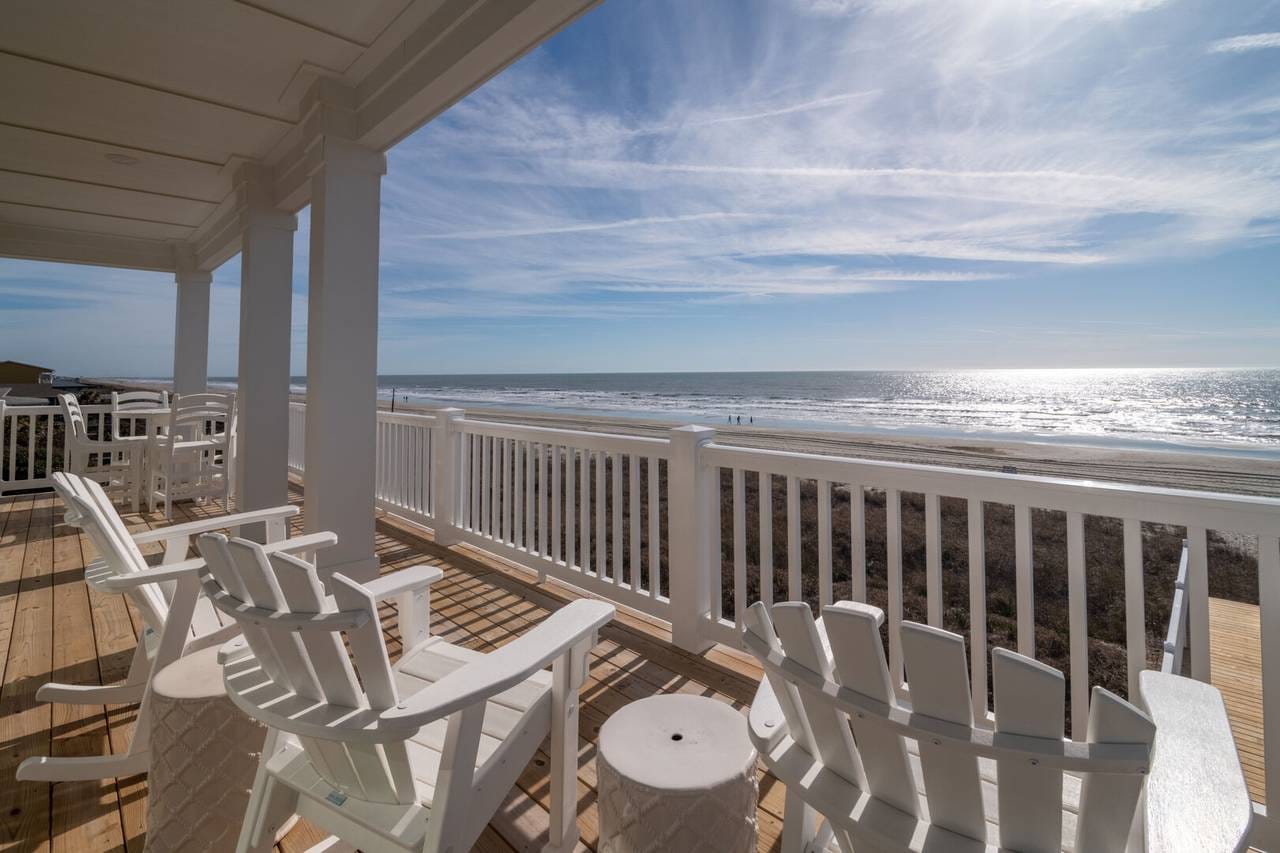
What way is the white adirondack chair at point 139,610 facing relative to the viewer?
to the viewer's right

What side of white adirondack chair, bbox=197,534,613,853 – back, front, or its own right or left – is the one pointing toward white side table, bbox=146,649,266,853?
left

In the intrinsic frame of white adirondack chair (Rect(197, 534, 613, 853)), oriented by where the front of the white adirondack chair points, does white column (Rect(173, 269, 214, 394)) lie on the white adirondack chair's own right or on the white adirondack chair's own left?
on the white adirondack chair's own left

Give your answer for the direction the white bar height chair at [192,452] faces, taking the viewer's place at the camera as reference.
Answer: facing away from the viewer and to the left of the viewer

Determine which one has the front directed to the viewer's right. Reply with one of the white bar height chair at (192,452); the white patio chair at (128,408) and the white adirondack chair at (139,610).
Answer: the white adirondack chair at (139,610)

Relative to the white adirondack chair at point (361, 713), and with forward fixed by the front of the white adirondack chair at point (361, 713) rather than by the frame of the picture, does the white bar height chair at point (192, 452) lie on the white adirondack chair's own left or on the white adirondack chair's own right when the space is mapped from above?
on the white adirondack chair's own left

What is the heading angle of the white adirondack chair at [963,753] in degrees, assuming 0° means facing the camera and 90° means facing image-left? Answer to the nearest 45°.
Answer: approximately 225°

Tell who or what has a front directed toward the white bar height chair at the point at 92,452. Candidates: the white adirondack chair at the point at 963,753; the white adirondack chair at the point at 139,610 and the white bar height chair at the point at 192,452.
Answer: the white bar height chair at the point at 192,452

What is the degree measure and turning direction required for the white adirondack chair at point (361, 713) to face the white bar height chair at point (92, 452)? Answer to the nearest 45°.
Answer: approximately 90° to its left

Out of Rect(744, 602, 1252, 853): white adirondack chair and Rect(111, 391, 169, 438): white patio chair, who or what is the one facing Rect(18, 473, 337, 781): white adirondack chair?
Rect(111, 391, 169, 438): white patio chair

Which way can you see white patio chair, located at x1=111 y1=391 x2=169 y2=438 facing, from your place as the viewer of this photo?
facing the viewer

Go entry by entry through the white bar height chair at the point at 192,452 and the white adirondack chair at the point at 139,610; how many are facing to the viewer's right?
1

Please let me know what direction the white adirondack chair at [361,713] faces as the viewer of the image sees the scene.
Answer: facing away from the viewer and to the right of the viewer

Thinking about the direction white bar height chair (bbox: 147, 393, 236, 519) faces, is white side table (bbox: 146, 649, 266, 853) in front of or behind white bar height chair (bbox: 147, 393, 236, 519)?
behind

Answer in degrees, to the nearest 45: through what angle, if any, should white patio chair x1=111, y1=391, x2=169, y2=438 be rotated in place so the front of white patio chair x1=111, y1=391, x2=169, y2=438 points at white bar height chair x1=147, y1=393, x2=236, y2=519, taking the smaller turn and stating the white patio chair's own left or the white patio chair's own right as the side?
approximately 45° to the white patio chair's own left

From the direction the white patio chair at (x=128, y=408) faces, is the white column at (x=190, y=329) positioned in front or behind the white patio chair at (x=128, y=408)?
behind

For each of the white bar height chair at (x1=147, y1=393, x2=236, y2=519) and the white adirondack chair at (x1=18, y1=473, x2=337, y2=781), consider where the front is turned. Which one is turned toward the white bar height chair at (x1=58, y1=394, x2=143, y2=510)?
the white bar height chair at (x1=147, y1=393, x2=236, y2=519)

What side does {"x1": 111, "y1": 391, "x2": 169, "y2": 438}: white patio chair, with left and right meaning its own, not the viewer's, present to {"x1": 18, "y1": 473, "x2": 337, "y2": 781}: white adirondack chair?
front

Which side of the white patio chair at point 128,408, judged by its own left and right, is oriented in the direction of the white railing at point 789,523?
front
